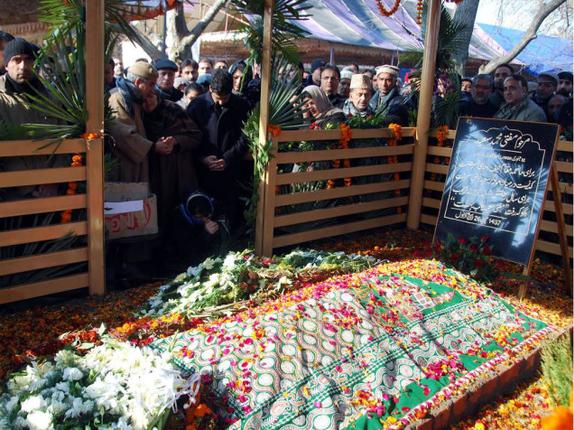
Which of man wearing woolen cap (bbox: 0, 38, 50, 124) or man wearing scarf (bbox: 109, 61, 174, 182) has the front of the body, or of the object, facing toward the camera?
the man wearing woolen cap

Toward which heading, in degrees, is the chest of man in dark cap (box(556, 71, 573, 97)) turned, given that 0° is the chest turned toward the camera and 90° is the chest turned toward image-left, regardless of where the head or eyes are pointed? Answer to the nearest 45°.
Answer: approximately 45°

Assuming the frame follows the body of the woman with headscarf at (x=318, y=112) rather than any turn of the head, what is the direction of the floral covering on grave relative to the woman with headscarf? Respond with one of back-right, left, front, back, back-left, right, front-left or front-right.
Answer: front-left

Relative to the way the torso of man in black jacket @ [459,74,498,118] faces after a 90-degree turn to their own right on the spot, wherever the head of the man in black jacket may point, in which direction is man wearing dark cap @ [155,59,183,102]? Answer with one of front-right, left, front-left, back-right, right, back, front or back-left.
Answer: front-left

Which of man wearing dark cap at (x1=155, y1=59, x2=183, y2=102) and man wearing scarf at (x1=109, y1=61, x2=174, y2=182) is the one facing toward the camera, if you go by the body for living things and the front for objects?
man wearing dark cap at (x1=155, y1=59, x2=183, y2=102)

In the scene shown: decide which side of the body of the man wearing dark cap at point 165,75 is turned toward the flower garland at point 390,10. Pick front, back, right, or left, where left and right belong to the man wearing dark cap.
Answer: left

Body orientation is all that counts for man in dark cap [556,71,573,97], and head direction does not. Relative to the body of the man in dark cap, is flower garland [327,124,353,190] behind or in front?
in front

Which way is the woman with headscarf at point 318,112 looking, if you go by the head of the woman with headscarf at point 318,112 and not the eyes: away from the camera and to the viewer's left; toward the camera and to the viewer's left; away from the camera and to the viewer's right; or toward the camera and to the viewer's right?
toward the camera and to the viewer's left

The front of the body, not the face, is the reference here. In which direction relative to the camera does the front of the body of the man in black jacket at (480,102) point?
toward the camera

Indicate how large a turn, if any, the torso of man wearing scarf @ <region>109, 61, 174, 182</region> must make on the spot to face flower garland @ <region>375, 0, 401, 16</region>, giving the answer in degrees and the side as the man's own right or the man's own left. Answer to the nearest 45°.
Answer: approximately 45° to the man's own left

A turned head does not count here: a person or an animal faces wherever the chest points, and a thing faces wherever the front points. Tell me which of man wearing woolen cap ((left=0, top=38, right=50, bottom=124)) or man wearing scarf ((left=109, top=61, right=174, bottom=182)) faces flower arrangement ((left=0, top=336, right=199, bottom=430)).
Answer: the man wearing woolen cap

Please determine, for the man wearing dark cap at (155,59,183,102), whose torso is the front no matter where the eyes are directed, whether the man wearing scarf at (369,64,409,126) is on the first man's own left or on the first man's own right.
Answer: on the first man's own left

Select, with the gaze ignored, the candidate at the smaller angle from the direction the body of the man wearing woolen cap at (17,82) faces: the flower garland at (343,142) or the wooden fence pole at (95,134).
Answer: the wooden fence pole

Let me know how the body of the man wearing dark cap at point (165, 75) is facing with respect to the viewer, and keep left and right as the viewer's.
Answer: facing the viewer

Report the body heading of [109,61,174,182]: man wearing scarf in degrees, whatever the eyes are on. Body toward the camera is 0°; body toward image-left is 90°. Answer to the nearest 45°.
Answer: approximately 270°

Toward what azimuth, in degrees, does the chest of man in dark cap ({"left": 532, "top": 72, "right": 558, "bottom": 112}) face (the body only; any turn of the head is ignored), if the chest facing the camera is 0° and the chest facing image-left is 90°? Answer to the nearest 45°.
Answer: approximately 45°

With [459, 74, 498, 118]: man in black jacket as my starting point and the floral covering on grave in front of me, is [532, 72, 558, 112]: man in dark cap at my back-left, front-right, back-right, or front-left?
back-left
